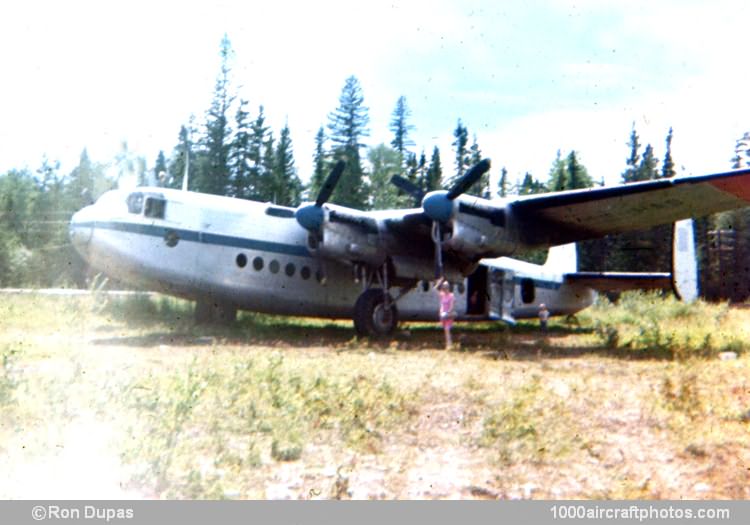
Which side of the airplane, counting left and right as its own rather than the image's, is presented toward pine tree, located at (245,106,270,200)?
right

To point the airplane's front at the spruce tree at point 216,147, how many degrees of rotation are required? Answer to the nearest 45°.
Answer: approximately 90° to its right

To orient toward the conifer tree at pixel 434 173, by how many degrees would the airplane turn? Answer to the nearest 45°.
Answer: approximately 135° to its right

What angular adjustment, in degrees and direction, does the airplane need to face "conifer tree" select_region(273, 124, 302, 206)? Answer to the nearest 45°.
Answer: approximately 135° to its right

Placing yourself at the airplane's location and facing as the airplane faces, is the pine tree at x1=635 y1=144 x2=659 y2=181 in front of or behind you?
behind

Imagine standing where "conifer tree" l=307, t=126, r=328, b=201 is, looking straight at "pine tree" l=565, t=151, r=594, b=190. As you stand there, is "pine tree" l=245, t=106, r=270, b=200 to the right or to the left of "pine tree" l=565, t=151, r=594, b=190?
left

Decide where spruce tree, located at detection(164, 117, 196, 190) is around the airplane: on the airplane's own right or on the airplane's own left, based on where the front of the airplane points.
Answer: on the airplane's own right

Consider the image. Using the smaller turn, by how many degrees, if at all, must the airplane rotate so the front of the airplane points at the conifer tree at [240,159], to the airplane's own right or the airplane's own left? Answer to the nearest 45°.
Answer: approximately 90° to the airplane's own right
